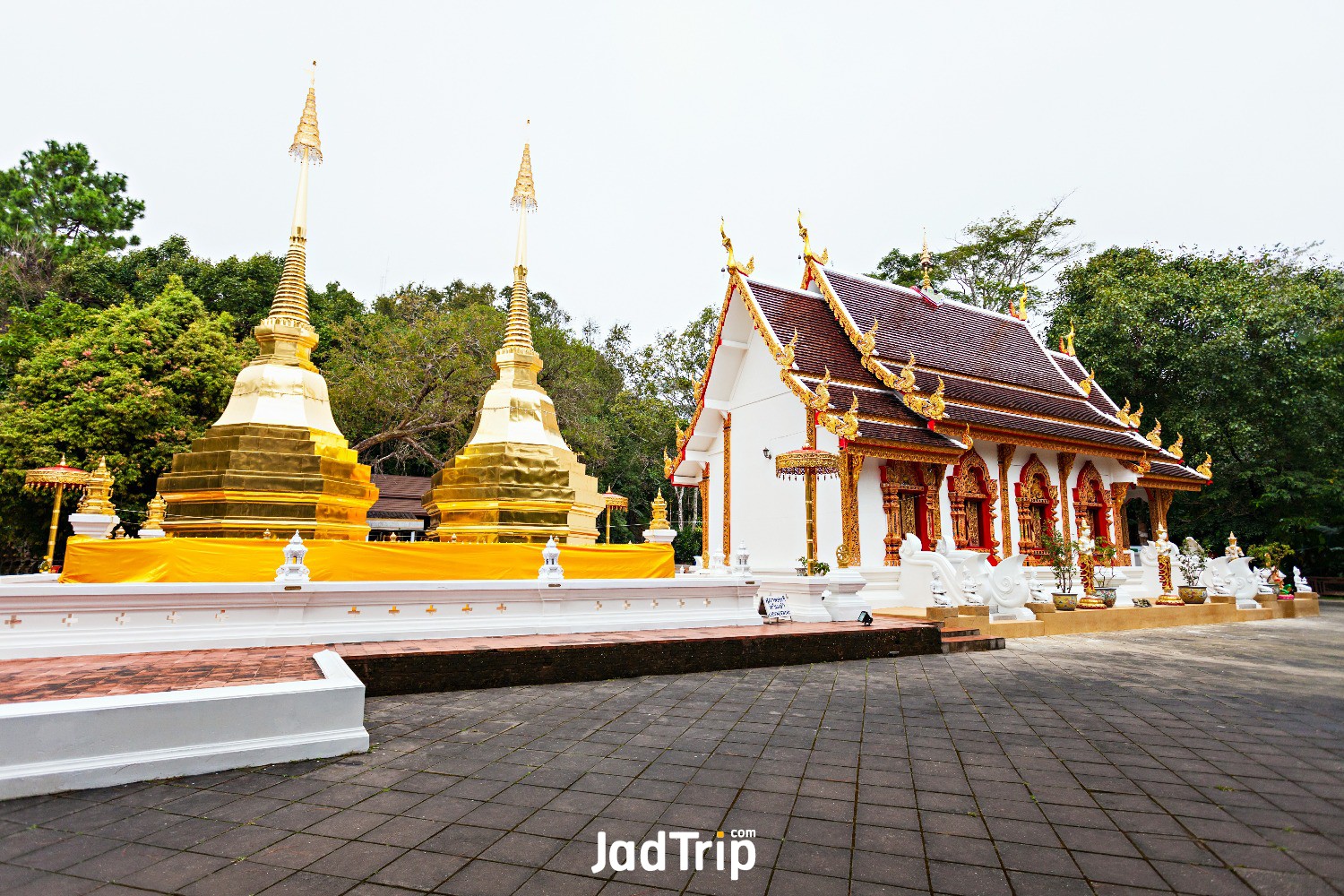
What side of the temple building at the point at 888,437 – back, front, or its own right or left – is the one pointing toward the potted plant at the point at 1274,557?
front

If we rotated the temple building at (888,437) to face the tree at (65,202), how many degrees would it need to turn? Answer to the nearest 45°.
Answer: approximately 135° to its left

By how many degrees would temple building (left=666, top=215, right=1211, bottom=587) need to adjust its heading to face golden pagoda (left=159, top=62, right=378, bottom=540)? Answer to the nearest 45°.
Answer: approximately 180°

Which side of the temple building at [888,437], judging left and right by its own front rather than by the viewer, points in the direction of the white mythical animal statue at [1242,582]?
front

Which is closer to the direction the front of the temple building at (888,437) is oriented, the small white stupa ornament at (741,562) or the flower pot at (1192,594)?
the flower pot
